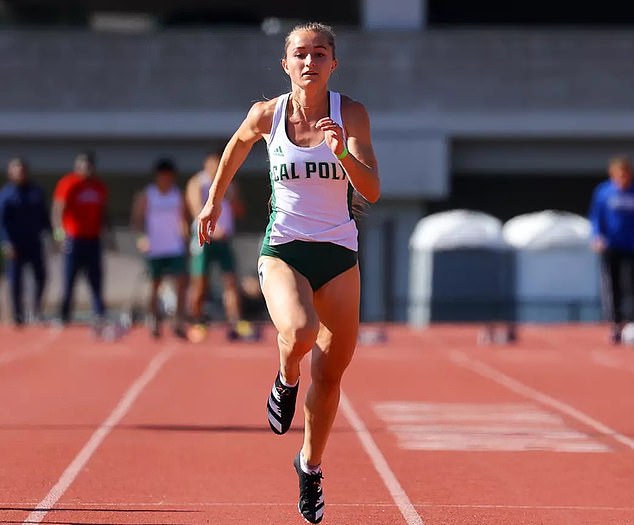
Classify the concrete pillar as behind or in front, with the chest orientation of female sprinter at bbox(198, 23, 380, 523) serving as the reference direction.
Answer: behind

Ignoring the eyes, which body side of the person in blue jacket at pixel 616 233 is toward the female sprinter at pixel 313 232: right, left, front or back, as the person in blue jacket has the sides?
front

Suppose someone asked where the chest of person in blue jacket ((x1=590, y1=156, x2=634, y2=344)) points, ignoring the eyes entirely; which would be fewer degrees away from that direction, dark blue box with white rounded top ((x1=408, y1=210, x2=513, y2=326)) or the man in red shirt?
the man in red shirt
